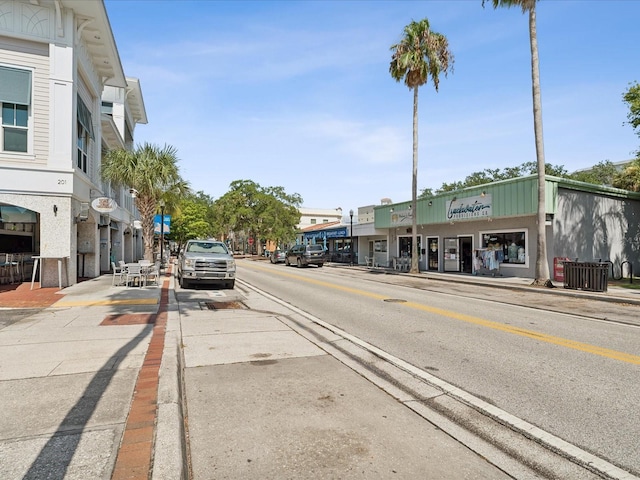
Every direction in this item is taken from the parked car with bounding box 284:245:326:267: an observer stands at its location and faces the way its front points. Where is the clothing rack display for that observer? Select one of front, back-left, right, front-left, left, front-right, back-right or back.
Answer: back

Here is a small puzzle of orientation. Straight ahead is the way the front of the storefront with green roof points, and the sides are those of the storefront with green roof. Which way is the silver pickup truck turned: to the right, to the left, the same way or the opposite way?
to the left

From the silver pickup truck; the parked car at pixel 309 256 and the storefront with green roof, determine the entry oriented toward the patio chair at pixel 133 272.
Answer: the storefront with green roof

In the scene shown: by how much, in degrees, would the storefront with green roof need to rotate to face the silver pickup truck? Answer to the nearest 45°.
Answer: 0° — it already faces it

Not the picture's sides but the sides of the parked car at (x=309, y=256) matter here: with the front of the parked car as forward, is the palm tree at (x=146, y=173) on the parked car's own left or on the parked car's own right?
on the parked car's own left

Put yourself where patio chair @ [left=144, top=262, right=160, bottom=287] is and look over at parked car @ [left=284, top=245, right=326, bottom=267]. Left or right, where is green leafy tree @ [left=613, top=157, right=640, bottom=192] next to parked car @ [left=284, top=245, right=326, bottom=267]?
right

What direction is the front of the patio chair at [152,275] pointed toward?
to the viewer's left

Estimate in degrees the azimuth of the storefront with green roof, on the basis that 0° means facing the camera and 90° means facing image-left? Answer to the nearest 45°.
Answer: approximately 45°

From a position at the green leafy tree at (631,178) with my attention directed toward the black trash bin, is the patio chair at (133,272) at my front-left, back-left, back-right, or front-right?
front-right

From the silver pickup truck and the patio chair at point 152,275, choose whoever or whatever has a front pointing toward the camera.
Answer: the silver pickup truck

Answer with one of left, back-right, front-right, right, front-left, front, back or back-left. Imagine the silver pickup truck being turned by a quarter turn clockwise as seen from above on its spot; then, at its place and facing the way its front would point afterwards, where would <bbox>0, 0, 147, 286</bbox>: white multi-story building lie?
front

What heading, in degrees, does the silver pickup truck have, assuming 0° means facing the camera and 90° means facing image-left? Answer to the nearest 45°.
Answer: approximately 0°

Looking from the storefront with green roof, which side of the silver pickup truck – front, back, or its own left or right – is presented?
left

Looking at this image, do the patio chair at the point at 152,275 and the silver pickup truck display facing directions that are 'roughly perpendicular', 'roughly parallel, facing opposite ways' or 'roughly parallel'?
roughly perpendicular

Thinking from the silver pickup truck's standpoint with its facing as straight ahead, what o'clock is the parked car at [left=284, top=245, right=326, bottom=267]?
The parked car is roughly at 7 o'clock from the silver pickup truck.

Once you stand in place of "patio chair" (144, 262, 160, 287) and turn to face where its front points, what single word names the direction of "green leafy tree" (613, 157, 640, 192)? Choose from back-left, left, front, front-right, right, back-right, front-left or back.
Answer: back
